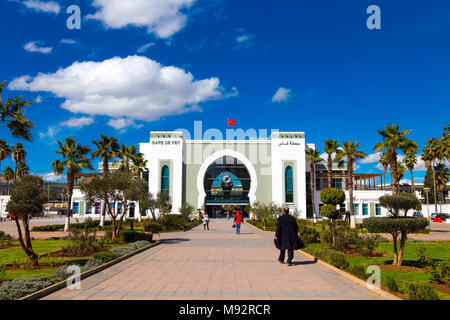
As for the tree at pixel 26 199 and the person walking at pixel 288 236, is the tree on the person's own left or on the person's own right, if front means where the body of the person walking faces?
on the person's own left

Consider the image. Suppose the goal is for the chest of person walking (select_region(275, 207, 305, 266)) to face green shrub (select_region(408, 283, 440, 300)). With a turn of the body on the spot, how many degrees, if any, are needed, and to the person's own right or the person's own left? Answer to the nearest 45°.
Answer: approximately 135° to the person's own right

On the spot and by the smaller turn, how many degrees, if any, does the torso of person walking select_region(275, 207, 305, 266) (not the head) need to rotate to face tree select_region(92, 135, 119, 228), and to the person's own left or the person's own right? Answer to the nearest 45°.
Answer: approximately 45° to the person's own left

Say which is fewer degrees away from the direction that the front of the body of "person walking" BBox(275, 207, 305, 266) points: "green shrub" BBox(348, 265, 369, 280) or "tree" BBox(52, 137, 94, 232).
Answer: the tree

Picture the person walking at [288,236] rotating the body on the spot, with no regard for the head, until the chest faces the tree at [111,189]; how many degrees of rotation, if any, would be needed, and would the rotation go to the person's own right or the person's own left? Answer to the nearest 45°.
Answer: approximately 45° to the person's own left

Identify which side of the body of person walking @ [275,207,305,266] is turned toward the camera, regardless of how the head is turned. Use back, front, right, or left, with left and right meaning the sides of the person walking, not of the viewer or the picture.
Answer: back

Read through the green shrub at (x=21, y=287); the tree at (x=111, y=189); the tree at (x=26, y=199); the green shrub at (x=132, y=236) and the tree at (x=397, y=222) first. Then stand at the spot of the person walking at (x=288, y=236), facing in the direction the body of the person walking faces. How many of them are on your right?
1

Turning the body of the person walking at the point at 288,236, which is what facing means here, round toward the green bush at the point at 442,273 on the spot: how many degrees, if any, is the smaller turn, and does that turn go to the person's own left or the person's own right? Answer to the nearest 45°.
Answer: approximately 135° to the person's own right
